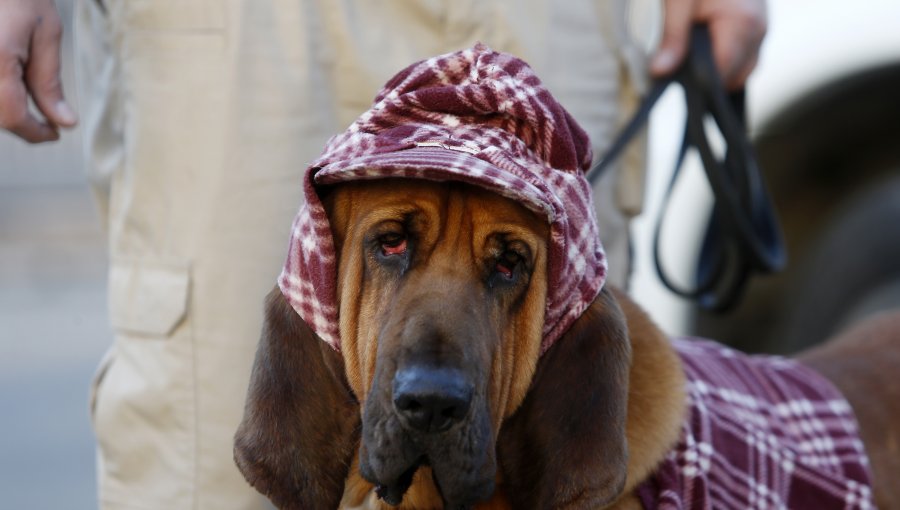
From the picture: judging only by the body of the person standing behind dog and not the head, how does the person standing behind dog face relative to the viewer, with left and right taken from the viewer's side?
facing the viewer

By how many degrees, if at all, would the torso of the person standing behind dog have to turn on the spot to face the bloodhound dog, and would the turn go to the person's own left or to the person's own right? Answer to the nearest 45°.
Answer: approximately 45° to the person's own left
